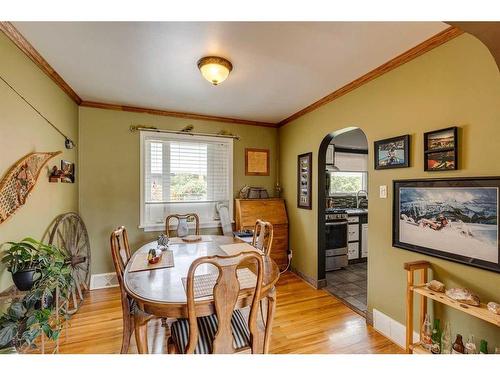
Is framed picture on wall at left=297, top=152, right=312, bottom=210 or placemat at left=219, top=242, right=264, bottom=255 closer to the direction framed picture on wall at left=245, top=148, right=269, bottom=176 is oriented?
the placemat

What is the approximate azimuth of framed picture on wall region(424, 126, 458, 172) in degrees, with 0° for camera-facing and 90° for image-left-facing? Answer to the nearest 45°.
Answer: approximately 45°

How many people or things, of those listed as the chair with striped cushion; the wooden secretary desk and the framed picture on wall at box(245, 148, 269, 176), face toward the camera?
2

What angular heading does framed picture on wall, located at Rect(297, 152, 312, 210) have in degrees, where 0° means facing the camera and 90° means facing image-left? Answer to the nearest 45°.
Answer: approximately 45°

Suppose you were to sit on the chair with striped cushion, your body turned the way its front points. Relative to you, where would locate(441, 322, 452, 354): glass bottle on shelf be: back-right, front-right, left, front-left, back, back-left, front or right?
back-right

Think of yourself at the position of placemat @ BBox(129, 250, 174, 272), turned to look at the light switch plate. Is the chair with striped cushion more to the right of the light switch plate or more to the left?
right

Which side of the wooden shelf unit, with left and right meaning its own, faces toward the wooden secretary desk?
right

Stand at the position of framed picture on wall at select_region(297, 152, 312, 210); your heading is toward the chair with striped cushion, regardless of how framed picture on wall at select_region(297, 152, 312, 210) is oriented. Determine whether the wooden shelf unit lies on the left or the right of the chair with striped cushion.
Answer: left

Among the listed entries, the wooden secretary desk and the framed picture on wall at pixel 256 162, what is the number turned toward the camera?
2

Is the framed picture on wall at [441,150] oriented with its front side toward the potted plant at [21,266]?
yes

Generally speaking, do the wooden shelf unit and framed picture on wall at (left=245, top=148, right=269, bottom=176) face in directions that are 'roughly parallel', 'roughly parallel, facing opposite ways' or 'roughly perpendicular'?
roughly perpendicular

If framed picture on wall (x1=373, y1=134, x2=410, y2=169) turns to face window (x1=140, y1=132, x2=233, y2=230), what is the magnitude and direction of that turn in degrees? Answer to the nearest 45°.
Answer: approximately 45° to its right
